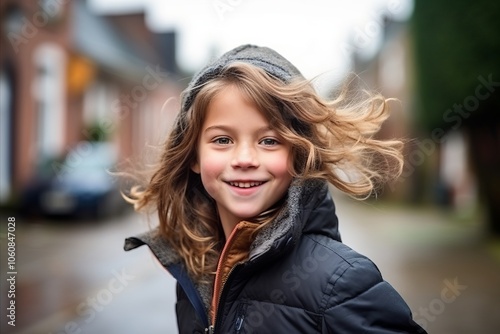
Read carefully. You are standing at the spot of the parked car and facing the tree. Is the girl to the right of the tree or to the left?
right

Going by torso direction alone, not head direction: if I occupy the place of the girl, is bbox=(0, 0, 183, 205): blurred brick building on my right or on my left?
on my right

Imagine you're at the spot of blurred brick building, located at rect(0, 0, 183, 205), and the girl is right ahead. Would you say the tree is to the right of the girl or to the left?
left

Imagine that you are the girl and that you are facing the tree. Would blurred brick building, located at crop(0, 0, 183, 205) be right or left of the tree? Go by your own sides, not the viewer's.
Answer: left

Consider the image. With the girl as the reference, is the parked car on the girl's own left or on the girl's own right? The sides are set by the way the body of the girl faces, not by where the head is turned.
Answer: on the girl's own right

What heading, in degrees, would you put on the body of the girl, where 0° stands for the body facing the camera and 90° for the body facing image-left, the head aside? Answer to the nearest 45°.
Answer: approximately 45°
